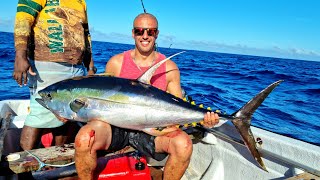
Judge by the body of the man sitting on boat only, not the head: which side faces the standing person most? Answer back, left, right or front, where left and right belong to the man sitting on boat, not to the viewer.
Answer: right

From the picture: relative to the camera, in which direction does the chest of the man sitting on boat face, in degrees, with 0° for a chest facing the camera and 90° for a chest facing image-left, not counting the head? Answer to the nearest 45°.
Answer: approximately 0°

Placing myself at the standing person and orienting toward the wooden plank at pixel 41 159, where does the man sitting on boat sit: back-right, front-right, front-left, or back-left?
front-left

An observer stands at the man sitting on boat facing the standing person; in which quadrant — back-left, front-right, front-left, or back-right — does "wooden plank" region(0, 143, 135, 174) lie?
front-left

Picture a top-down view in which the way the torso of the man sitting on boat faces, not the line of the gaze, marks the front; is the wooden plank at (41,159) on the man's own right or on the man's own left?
on the man's own right

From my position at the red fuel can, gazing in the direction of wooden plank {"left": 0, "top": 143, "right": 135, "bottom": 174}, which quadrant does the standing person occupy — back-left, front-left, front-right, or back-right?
front-right
